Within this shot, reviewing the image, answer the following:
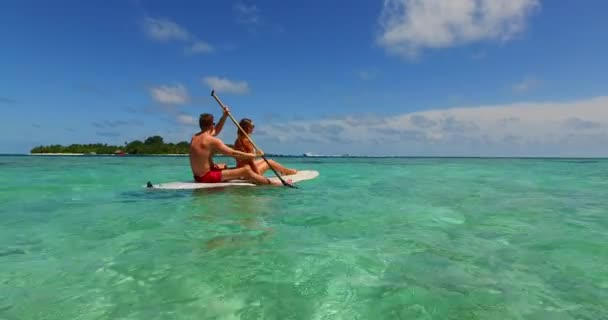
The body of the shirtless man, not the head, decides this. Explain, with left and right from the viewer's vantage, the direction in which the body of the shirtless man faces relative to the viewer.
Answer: facing away from the viewer and to the right of the viewer

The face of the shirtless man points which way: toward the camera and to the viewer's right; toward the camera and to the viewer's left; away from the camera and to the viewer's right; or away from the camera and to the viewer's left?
away from the camera and to the viewer's right
